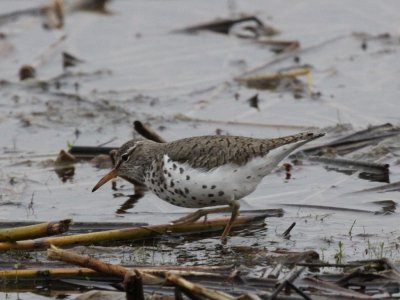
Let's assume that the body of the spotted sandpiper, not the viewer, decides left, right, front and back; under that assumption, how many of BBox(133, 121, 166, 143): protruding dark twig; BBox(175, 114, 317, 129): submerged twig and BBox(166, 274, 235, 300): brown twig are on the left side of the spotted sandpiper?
1

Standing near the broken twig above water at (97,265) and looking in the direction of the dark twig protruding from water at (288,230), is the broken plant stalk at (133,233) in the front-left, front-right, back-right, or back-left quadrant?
front-left

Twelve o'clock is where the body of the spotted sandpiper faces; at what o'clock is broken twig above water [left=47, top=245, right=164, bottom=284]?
The broken twig above water is roughly at 10 o'clock from the spotted sandpiper.

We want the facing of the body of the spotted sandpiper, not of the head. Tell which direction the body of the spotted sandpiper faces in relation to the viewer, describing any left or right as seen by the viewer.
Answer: facing to the left of the viewer

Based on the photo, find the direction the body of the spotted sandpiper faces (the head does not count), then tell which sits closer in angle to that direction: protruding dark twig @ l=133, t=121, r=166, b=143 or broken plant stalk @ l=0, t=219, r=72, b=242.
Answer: the broken plant stalk

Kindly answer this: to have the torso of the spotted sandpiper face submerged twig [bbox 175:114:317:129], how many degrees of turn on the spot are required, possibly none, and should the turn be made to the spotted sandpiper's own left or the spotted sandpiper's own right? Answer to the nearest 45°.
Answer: approximately 90° to the spotted sandpiper's own right

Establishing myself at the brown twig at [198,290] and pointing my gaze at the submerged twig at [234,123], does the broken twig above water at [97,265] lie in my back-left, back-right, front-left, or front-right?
front-left

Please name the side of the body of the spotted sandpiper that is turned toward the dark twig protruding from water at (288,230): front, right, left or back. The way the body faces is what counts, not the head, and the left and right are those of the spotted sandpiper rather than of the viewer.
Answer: back

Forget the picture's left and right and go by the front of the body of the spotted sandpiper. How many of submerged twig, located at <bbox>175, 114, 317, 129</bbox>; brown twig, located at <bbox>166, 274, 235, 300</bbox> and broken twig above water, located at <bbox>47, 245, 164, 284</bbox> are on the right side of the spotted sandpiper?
1

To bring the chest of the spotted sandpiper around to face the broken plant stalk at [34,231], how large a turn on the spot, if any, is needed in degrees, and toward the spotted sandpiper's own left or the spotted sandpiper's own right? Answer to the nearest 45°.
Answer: approximately 45° to the spotted sandpiper's own left

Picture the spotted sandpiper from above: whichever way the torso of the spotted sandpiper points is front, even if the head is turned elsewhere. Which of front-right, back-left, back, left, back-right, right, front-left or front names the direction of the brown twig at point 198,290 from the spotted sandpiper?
left

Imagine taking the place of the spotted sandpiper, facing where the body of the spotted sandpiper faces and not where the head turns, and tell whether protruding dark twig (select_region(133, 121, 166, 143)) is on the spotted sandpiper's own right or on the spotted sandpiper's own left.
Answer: on the spotted sandpiper's own right
